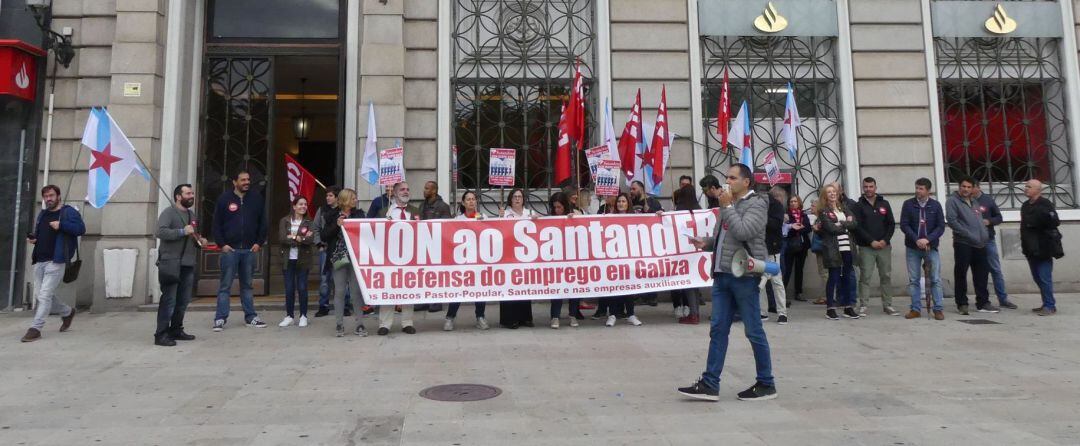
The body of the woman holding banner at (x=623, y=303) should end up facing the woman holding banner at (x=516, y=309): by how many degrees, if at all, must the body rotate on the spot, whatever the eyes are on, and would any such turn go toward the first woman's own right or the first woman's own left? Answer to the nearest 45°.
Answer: approximately 90° to the first woman's own right

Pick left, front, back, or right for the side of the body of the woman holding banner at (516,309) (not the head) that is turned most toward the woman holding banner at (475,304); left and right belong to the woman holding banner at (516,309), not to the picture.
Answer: right

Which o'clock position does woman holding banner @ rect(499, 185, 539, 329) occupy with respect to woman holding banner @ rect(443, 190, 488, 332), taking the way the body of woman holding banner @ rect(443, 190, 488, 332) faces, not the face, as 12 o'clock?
woman holding banner @ rect(499, 185, 539, 329) is roughly at 9 o'clock from woman holding banner @ rect(443, 190, 488, 332).

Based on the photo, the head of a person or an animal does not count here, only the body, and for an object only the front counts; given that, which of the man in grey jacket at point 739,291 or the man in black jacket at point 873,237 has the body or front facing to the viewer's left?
the man in grey jacket

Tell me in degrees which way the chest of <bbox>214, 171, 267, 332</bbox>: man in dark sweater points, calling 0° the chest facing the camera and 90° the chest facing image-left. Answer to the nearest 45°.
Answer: approximately 0°

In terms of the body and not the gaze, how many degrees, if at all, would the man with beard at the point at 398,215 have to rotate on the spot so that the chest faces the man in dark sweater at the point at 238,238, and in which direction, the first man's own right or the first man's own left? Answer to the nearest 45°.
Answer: approximately 90° to the first man's own right

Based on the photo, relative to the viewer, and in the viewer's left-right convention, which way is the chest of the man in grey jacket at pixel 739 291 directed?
facing to the left of the viewer

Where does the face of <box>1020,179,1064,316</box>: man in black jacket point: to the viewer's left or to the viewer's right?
to the viewer's left
